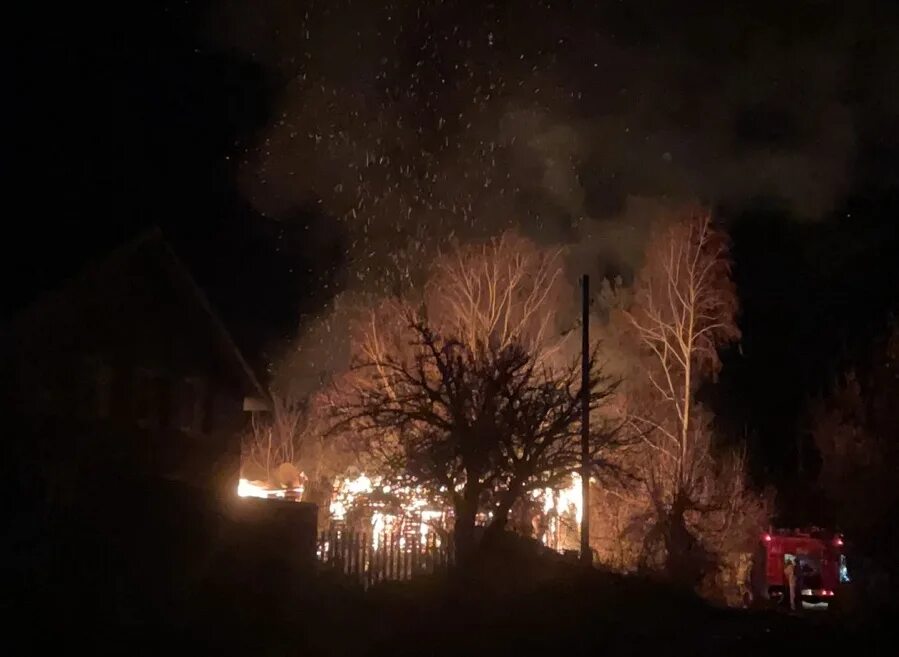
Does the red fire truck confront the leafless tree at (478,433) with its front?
no

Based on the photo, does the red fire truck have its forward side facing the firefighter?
no

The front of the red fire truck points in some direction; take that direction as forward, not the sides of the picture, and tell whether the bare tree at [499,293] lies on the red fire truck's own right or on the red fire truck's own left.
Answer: on the red fire truck's own left

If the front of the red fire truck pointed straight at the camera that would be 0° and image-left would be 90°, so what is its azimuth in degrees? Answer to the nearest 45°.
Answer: approximately 180°

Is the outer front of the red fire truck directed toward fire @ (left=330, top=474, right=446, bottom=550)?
no
